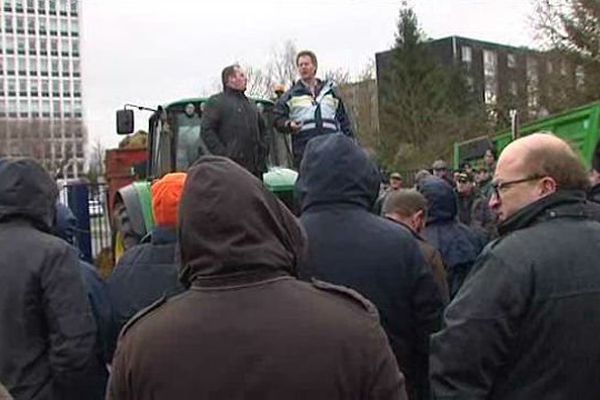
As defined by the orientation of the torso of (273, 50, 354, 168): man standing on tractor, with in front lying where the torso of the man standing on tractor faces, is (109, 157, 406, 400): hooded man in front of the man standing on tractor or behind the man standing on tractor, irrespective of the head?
in front

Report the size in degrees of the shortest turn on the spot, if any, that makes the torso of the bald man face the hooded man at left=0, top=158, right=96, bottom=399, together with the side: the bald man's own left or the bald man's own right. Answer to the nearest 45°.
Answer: approximately 45° to the bald man's own left

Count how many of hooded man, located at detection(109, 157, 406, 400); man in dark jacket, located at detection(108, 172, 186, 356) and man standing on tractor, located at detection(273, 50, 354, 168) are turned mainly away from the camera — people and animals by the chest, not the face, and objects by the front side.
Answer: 2

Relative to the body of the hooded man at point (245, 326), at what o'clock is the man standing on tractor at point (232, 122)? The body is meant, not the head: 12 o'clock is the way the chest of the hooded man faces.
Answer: The man standing on tractor is roughly at 12 o'clock from the hooded man.

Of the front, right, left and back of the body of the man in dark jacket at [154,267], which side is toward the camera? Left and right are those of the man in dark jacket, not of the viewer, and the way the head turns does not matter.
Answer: back

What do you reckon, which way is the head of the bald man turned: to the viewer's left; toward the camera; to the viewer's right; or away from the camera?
to the viewer's left

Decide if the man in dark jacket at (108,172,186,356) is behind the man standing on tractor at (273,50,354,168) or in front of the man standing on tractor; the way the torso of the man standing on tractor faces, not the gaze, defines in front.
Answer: in front

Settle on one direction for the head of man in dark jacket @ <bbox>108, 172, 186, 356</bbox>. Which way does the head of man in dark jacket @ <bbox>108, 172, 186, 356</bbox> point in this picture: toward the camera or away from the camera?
away from the camera

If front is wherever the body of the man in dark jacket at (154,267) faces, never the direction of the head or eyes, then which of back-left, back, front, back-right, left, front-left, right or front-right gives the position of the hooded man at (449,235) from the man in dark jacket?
front-right

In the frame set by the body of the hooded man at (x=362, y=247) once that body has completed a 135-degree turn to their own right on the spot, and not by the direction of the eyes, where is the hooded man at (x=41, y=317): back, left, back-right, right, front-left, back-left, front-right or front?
back-right

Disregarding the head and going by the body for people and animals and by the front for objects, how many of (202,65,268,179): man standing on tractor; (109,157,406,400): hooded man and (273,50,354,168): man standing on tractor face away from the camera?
1

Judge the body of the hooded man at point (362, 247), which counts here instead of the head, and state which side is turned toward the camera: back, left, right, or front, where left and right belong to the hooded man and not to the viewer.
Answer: back

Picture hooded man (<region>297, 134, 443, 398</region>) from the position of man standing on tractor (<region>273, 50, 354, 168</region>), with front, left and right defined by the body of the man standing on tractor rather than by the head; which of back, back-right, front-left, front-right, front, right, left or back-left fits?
front

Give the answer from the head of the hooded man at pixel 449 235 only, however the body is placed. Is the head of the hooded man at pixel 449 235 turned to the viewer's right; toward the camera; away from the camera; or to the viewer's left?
away from the camera
